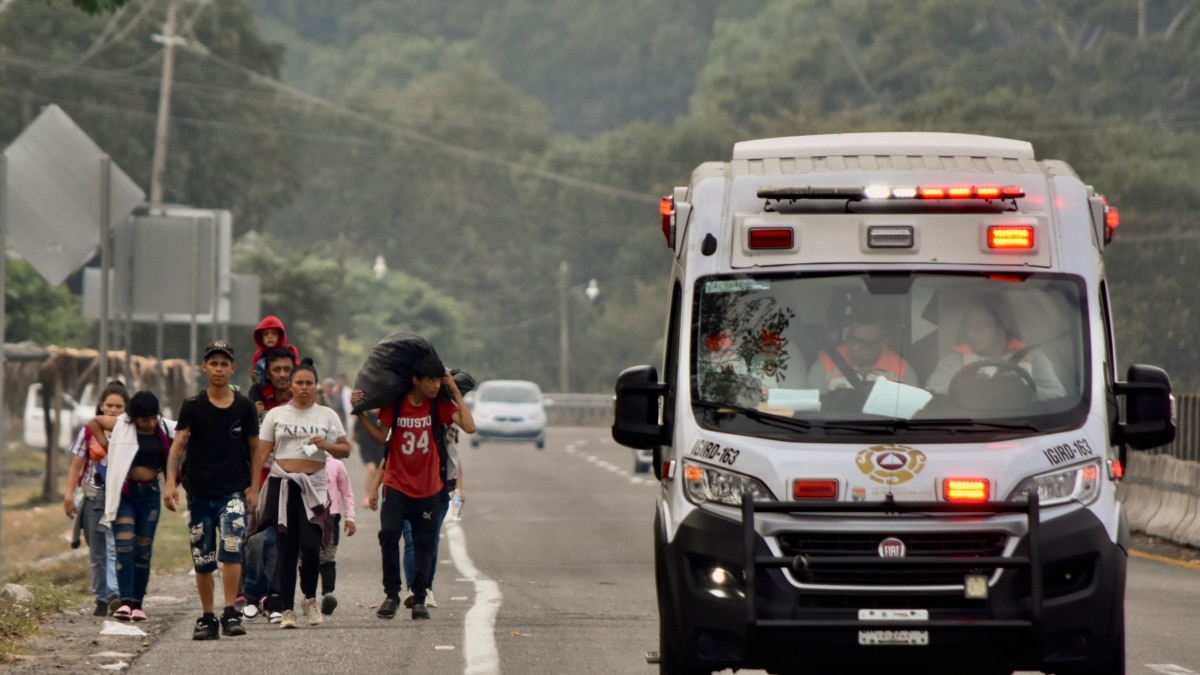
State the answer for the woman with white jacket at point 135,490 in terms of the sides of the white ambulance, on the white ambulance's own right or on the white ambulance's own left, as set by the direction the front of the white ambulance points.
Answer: on the white ambulance's own right

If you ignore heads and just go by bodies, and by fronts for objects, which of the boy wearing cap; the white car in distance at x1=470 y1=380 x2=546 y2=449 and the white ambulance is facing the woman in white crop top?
the white car in distance

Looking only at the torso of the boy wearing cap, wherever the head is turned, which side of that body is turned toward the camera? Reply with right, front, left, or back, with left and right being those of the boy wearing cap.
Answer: front

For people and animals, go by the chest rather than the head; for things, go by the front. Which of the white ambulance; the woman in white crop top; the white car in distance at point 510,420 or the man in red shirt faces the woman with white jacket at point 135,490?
the white car in distance

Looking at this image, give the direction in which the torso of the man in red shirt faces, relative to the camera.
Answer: toward the camera

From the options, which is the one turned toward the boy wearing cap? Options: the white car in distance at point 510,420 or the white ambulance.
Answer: the white car in distance

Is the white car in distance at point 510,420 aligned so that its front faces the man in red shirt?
yes

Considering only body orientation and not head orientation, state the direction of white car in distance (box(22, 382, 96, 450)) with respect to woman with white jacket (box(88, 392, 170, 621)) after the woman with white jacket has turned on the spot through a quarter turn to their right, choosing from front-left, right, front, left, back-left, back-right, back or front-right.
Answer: right

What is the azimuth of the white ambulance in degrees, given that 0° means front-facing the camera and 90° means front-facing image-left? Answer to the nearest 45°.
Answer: approximately 0°

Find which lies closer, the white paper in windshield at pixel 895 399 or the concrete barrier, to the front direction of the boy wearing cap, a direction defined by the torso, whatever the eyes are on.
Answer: the white paper in windshield

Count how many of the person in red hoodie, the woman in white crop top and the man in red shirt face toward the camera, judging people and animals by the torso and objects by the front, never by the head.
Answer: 3
